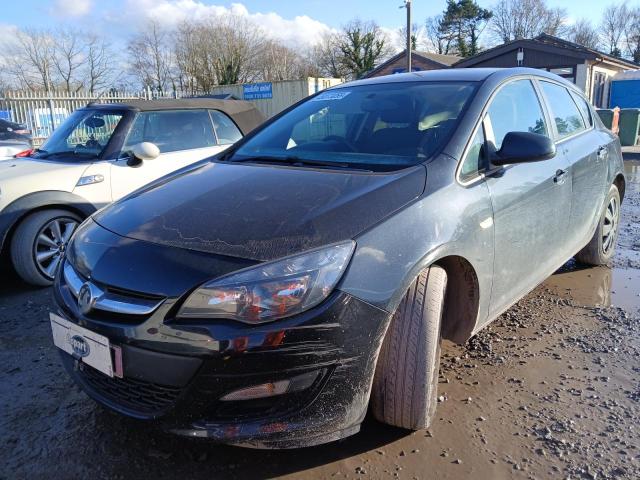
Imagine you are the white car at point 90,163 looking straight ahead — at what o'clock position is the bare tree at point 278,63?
The bare tree is roughly at 5 o'clock from the white car.

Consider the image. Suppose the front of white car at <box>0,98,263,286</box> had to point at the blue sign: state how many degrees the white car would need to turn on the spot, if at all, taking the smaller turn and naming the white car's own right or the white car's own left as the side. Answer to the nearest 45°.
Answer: approximately 135° to the white car's own right

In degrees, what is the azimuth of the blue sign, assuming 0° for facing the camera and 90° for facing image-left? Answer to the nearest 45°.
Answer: approximately 0°

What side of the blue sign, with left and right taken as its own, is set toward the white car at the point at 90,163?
front

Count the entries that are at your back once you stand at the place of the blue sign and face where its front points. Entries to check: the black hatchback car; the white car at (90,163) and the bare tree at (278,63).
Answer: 1

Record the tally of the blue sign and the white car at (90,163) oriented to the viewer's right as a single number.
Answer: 0

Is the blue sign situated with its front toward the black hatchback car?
yes

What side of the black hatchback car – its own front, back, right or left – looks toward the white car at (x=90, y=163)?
right

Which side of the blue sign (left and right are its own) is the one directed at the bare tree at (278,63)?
back

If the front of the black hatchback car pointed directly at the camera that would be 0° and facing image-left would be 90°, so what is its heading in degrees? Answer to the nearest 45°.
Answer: approximately 45°
